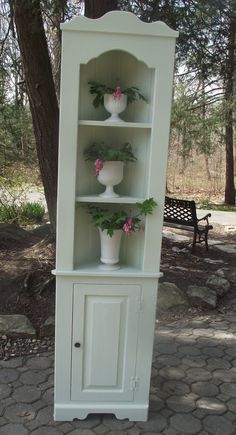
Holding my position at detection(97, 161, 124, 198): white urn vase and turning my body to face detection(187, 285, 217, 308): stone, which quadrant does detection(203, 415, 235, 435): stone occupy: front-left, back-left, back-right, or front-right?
front-right

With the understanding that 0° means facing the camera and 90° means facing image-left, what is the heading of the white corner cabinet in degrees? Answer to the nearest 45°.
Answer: approximately 0°

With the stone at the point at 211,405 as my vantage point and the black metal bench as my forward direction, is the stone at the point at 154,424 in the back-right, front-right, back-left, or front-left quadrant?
back-left

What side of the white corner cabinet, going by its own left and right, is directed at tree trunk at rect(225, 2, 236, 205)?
back

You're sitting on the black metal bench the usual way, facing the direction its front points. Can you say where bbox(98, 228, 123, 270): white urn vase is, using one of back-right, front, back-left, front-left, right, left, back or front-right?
back-right
